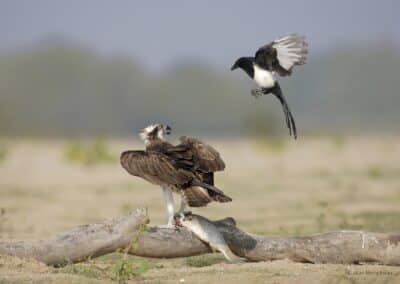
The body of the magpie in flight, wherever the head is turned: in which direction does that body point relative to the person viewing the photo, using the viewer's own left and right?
facing to the left of the viewer

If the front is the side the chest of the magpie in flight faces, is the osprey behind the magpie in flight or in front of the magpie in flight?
in front
